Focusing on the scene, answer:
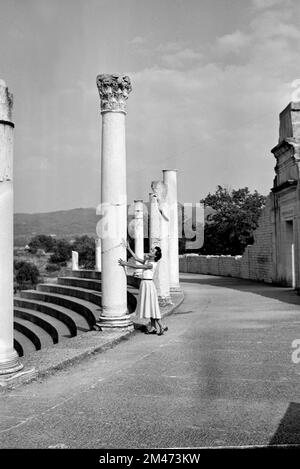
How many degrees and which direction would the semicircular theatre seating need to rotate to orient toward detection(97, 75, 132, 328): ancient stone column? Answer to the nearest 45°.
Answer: approximately 45° to its left

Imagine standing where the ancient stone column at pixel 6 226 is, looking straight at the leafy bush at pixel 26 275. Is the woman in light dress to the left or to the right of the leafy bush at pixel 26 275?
right

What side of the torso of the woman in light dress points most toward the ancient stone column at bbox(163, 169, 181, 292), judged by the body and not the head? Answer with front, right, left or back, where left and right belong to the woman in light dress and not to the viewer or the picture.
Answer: right

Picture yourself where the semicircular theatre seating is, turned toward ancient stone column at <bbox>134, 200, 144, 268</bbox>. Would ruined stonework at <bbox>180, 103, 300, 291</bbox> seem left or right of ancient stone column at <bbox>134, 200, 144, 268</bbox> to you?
right

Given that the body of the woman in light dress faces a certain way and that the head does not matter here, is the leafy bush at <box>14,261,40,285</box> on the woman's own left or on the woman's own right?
on the woman's own right

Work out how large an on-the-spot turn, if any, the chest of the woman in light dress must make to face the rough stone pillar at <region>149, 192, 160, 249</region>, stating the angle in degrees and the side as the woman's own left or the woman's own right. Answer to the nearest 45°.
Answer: approximately 90° to the woman's own right

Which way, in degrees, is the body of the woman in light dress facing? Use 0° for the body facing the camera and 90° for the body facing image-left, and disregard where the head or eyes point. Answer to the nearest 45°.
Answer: approximately 90°

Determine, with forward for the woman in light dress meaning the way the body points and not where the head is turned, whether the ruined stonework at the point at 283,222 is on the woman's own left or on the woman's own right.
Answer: on the woman's own right
